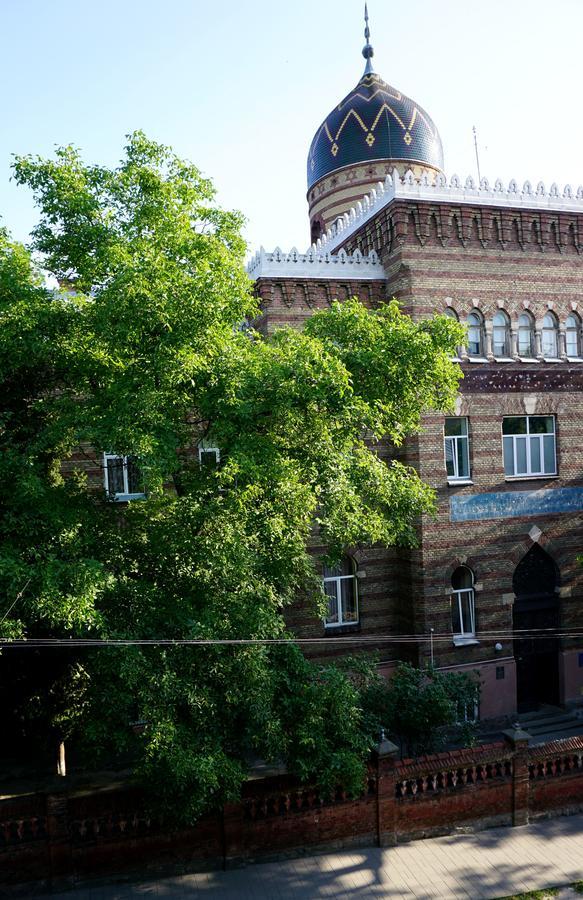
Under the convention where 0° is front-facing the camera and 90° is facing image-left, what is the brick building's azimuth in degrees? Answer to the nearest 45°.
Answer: approximately 0°

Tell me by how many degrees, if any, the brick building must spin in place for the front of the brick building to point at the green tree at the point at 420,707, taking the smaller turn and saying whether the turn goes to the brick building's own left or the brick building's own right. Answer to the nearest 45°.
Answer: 0° — it already faces it
